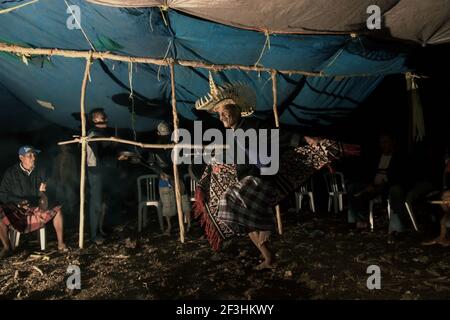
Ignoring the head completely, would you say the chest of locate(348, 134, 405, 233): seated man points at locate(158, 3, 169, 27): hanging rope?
yes

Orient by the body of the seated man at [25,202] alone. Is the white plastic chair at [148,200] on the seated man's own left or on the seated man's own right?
on the seated man's own left

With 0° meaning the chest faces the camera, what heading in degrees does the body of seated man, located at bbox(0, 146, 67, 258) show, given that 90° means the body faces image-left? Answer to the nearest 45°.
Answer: approximately 315°

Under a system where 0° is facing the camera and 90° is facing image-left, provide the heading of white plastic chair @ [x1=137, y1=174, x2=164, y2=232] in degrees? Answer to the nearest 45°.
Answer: approximately 315°

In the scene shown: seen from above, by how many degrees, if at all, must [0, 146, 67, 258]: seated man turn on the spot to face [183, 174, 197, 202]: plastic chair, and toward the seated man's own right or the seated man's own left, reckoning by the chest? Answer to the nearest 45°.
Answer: approximately 45° to the seated man's own left

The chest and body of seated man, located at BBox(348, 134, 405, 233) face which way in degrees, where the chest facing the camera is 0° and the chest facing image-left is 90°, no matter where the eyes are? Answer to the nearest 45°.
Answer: approximately 45°

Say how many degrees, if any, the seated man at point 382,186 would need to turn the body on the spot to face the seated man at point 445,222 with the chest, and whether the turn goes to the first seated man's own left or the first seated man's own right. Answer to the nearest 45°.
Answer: approximately 90° to the first seated man's own left

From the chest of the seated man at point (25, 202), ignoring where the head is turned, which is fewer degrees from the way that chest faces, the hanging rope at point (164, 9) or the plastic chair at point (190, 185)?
the hanging rope
